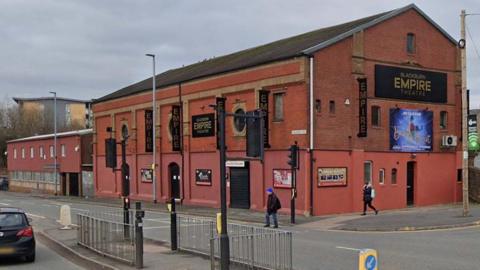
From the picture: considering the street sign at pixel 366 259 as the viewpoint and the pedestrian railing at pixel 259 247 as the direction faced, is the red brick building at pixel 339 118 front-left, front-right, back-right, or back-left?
front-right

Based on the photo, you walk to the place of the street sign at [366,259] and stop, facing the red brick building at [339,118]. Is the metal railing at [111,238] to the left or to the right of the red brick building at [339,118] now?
left

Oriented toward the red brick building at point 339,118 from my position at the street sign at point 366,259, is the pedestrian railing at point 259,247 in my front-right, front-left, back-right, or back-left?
front-left
